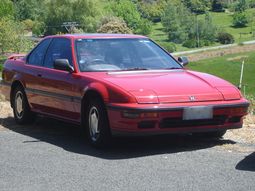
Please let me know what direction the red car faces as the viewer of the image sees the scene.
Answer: facing the viewer and to the right of the viewer
